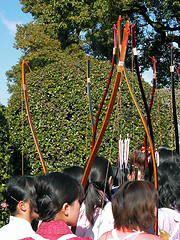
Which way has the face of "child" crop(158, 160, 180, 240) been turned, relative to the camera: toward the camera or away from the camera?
away from the camera

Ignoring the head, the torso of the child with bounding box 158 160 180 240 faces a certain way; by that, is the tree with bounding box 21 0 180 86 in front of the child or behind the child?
in front

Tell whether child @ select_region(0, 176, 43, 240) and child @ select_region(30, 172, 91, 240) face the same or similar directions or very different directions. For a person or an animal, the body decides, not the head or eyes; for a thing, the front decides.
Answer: same or similar directions

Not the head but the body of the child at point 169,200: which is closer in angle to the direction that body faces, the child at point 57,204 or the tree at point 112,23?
the tree

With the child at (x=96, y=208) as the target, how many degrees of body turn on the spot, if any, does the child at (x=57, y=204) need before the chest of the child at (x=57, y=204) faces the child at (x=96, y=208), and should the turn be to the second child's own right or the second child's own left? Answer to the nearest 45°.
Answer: approximately 45° to the second child's own right

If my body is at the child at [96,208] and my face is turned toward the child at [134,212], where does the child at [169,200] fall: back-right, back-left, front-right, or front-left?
front-left

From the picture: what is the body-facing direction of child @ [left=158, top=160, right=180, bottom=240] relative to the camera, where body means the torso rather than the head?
away from the camera

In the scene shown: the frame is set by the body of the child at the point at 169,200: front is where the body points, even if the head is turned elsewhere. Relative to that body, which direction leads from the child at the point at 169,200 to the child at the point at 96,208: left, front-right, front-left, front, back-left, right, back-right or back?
left
